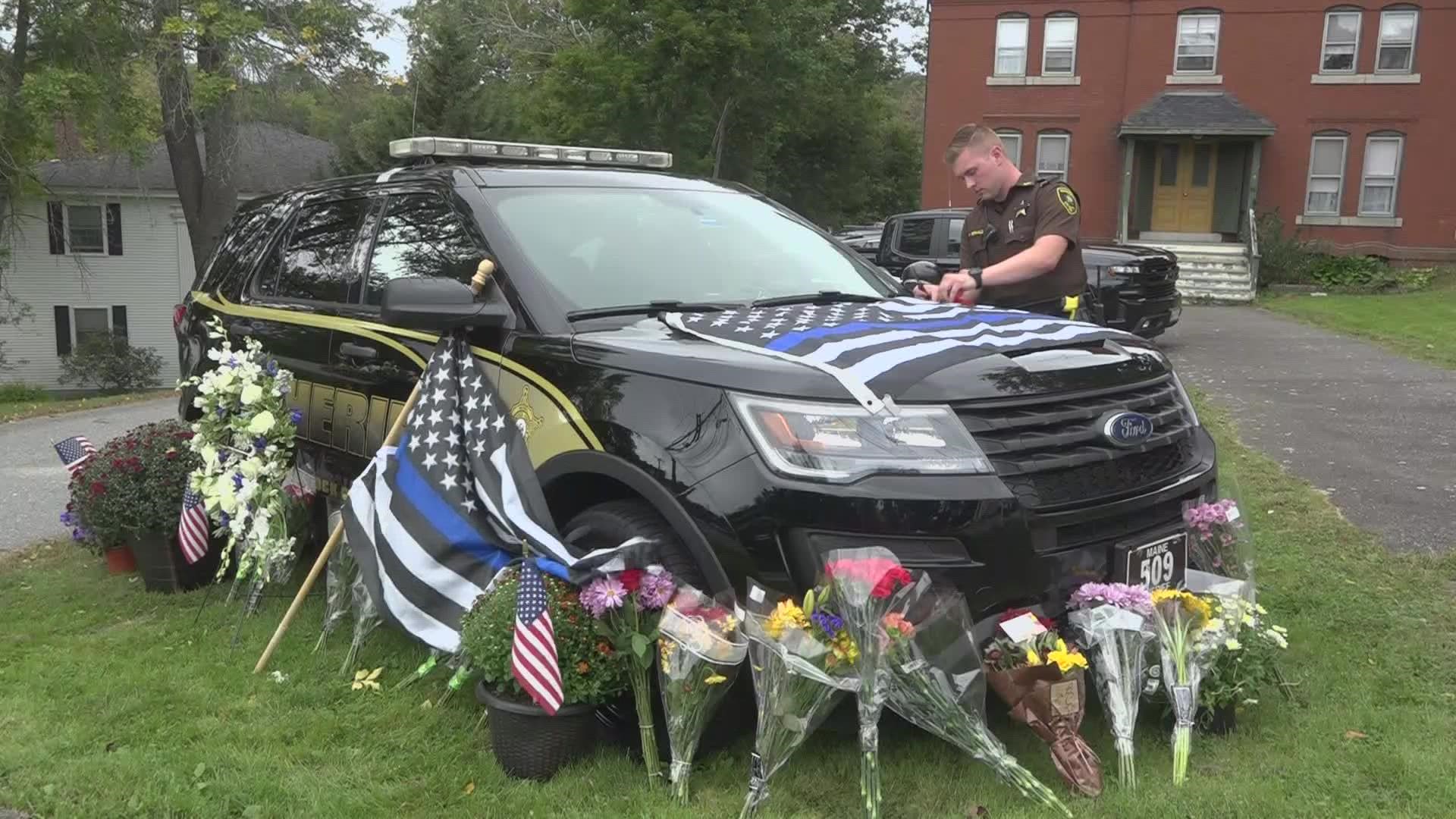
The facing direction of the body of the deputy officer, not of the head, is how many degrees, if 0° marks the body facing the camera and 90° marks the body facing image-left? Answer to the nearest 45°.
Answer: approximately 45°

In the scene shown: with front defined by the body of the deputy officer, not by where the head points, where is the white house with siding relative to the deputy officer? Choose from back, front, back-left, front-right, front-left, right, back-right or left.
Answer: right

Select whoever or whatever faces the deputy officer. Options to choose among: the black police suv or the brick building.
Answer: the brick building

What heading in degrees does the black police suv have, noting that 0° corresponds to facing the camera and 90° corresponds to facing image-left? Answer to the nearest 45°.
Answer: approximately 315°

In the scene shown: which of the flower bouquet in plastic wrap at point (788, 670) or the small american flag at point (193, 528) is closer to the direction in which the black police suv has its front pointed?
the flower bouquet in plastic wrap
